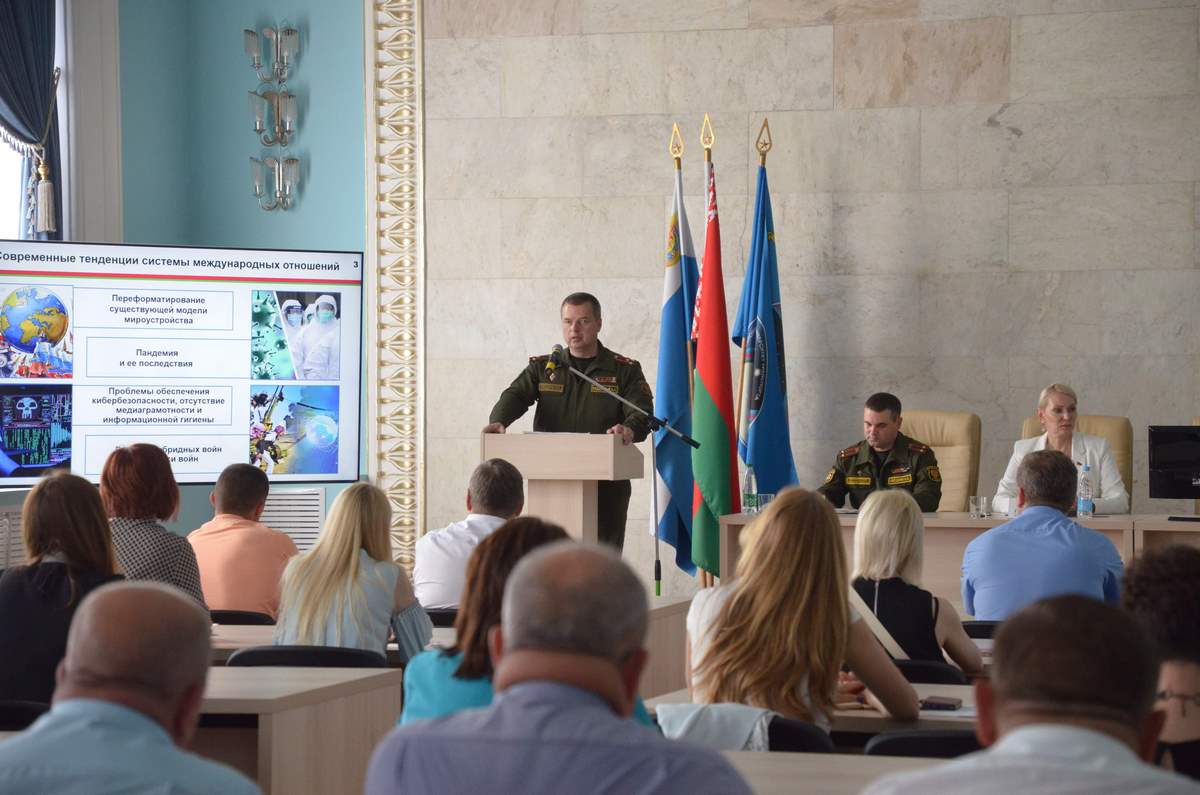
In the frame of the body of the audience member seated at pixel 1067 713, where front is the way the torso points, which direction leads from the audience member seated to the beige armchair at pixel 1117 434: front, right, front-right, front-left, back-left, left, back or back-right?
front

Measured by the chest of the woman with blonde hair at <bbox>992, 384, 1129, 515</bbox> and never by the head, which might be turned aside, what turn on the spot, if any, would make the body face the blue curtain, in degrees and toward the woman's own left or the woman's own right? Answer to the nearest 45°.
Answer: approximately 90° to the woman's own right

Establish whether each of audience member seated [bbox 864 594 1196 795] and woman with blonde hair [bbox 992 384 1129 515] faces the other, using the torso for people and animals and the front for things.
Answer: yes

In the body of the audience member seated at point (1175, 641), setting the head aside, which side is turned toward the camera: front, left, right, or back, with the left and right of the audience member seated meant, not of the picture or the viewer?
back

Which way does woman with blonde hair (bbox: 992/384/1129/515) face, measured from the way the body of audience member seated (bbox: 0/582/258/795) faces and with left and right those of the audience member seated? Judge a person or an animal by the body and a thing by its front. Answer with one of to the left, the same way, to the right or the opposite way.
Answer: the opposite way

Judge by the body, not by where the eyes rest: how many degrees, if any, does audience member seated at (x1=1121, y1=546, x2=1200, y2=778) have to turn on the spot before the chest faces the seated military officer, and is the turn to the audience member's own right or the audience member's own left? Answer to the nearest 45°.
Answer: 0° — they already face them

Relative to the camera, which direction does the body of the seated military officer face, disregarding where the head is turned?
toward the camera

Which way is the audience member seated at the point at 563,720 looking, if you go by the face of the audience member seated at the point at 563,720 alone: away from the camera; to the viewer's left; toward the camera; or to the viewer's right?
away from the camera

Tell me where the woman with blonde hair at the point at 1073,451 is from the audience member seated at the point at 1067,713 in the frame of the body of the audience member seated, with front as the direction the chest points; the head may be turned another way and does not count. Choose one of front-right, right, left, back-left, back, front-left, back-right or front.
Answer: front

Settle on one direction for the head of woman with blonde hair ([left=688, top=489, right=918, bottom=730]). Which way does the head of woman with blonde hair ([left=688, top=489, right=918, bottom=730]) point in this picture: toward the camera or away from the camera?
away from the camera

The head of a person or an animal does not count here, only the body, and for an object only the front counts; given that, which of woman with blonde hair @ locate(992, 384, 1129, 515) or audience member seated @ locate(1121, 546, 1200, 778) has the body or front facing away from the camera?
the audience member seated

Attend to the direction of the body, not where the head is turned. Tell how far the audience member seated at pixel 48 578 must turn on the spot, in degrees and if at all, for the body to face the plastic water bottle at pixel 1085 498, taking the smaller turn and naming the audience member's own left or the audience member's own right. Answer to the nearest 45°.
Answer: approximately 90° to the audience member's own right

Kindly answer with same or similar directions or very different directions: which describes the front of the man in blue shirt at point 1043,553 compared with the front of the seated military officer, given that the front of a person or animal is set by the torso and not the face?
very different directions

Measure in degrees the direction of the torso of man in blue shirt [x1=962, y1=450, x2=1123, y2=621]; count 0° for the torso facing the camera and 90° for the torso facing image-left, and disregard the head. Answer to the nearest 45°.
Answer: approximately 180°

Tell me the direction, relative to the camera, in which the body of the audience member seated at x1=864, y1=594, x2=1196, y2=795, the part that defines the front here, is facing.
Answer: away from the camera

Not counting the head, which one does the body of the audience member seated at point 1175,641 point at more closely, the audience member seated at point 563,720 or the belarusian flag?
the belarusian flag
